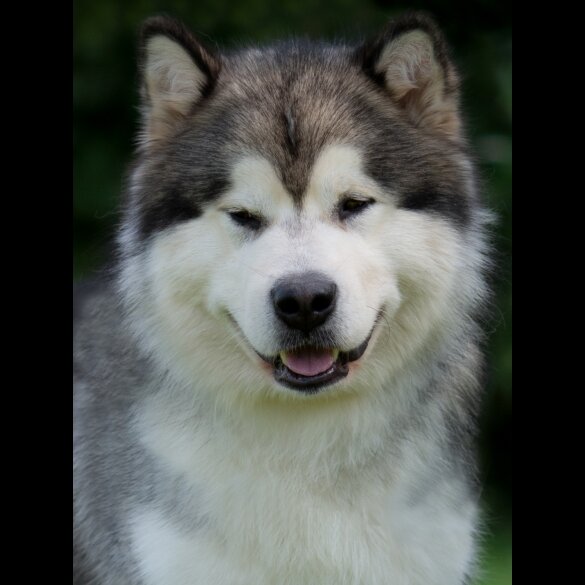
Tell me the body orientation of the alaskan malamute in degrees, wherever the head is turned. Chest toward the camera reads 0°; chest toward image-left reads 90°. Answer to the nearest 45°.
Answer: approximately 0°
